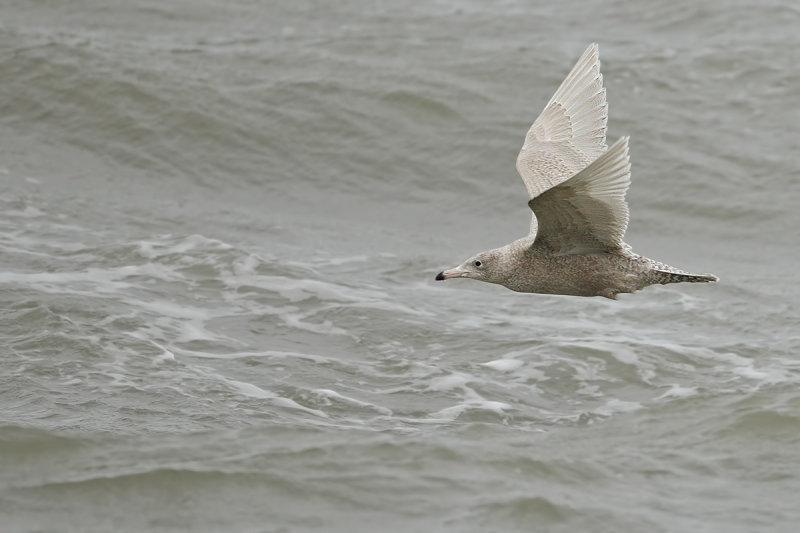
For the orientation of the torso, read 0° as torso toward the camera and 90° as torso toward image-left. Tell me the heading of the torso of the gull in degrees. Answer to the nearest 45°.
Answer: approximately 90°
